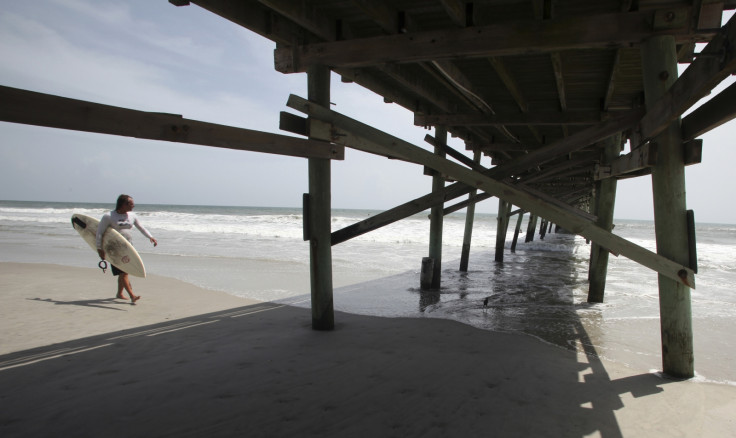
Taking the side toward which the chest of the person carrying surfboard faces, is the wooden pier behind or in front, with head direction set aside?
in front

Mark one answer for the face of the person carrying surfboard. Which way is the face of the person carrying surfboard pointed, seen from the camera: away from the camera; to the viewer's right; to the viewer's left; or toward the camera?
to the viewer's right
